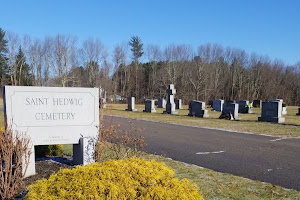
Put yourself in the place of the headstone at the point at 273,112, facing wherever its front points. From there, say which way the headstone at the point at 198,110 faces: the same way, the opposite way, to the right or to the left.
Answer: the same way

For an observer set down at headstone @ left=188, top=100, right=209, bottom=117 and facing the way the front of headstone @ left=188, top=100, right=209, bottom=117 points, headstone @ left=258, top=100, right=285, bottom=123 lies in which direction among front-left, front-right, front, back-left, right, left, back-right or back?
left

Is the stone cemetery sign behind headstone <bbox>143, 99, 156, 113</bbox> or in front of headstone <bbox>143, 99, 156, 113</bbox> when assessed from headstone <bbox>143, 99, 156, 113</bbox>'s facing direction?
in front

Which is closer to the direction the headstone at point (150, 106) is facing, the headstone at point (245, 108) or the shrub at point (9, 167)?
the shrub

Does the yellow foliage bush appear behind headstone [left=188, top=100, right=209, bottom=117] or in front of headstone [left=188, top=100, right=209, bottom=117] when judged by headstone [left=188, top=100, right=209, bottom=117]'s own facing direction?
in front

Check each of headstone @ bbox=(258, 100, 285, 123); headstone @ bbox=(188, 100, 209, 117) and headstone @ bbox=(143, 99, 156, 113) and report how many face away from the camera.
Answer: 0

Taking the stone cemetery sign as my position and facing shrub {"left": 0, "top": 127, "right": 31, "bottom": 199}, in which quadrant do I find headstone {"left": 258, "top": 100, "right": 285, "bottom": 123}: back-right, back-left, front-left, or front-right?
back-left

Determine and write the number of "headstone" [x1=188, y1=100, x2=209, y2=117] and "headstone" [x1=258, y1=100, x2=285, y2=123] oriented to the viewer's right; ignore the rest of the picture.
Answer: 0

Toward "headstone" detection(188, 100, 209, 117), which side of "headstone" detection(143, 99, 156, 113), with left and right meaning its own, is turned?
left

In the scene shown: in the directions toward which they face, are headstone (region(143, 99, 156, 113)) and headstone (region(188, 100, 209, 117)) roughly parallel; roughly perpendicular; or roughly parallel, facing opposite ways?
roughly parallel

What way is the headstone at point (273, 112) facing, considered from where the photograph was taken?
facing the viewer and to the left of the viewer

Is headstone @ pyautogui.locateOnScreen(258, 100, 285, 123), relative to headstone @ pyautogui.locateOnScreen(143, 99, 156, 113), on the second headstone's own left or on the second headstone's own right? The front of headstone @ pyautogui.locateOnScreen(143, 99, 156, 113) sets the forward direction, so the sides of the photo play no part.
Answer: on the second headstone's own left

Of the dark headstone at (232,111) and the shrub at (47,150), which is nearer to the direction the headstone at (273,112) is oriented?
the shrub

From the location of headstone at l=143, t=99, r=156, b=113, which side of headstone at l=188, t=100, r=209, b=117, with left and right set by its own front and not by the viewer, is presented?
right
